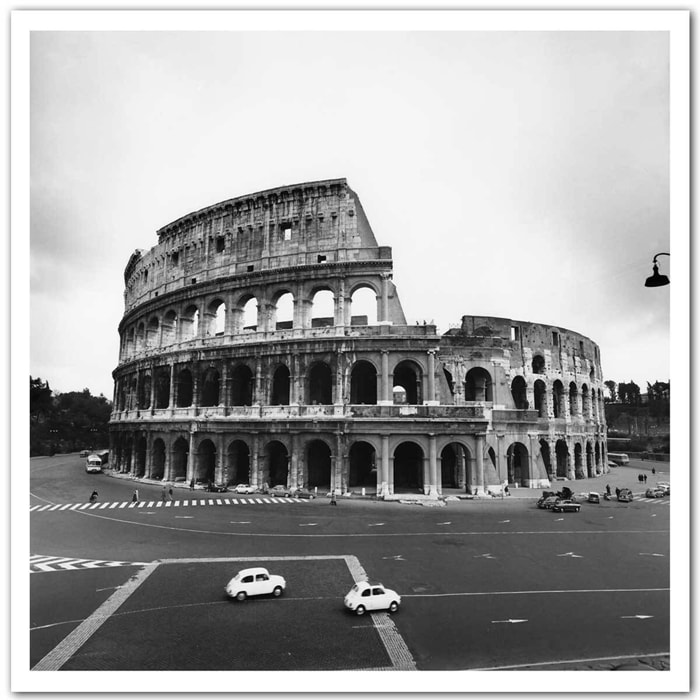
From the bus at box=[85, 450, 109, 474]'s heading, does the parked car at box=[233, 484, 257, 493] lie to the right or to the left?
on its left

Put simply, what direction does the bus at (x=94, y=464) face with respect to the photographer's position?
facing the viewer and to the left of the viewer

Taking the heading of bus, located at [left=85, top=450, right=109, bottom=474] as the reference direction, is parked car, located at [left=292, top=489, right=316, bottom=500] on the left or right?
on its left

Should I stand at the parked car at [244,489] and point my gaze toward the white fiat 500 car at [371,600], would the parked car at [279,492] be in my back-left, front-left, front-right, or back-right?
front-left

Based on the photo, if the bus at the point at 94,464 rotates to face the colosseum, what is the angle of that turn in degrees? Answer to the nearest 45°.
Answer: approximately 90° to its left

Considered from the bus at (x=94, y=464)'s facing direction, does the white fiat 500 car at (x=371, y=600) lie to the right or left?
on its left

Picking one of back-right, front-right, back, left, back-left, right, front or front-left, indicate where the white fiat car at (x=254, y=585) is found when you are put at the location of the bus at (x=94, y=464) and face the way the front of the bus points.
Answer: front-left
